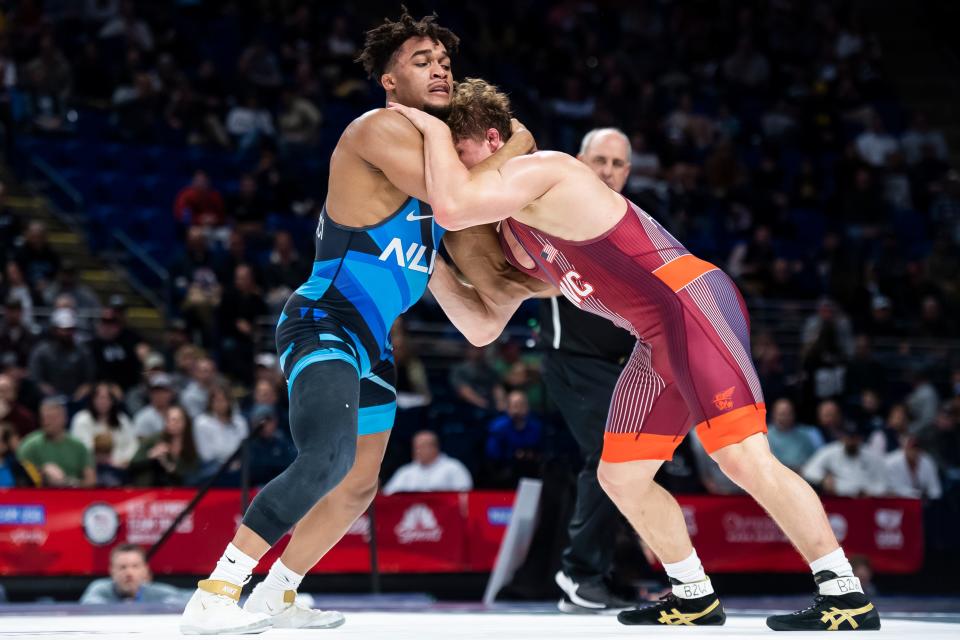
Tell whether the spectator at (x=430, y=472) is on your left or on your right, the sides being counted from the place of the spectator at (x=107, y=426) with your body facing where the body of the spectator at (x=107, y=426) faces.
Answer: on your left

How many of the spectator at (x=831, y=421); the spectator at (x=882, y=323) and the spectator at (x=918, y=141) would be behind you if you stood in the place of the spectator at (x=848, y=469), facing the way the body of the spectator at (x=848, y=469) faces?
3

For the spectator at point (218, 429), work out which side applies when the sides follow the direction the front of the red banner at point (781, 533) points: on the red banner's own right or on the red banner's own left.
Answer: on the red banner's own right

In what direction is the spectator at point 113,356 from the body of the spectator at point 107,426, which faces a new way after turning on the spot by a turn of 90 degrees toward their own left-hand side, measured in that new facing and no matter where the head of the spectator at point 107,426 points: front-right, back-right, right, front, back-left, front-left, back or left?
left

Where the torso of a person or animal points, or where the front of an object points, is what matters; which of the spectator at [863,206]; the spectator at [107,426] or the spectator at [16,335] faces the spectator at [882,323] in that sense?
the spectator at [863,206]

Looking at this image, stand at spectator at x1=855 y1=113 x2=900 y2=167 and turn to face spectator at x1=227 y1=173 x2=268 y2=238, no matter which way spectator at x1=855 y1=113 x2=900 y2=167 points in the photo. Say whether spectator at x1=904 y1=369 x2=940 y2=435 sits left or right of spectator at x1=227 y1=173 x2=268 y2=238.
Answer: left

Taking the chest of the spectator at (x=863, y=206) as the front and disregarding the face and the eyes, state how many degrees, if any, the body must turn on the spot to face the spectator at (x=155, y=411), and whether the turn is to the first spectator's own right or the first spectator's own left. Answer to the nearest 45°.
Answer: approximately 45° to the first spectator's own right

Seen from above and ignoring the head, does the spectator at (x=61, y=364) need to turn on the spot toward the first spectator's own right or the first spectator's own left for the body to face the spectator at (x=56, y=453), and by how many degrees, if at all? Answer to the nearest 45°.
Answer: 0° — they already face them

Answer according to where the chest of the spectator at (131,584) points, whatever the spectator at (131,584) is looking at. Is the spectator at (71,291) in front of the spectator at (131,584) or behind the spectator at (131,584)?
behind

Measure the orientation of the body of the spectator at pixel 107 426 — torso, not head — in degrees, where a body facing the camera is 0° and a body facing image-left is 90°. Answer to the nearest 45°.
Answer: approximately 0°
